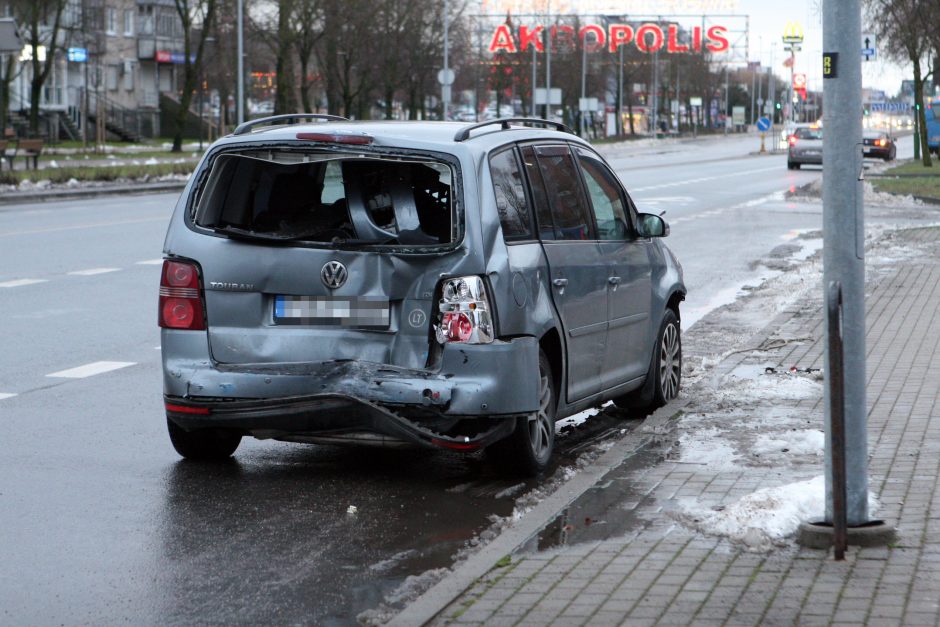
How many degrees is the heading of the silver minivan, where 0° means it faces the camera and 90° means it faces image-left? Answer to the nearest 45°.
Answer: approximately 225°

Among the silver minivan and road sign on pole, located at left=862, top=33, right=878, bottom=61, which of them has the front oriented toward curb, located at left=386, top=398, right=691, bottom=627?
the road sign on pole

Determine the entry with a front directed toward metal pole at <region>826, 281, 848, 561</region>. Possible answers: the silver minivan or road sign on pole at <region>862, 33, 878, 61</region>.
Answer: the road sign on pole

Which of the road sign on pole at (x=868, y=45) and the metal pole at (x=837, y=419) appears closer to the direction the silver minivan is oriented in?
the road sign on pole

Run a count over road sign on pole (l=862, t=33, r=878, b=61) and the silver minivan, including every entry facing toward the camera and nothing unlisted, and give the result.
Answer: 1

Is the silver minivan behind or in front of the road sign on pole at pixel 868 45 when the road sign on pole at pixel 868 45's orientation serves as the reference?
in front

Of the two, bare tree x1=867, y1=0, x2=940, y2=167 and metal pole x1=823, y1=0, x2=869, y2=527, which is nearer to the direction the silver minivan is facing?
the bare tree

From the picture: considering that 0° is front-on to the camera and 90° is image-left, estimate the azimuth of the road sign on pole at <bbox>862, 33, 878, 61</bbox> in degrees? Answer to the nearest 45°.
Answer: approximately 0°

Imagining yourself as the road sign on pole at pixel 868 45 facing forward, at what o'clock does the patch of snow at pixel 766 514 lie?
The patch of snow is roughly at 12 o'clock from the road sign on pole.

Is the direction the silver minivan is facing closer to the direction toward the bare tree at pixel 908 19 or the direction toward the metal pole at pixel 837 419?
the bare tree

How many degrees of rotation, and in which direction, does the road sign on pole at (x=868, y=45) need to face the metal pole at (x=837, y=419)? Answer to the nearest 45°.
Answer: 0° — it already faces it

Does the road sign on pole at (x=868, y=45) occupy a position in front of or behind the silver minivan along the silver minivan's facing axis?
in front

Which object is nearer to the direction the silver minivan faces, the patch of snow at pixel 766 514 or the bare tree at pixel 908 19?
the bare tree
